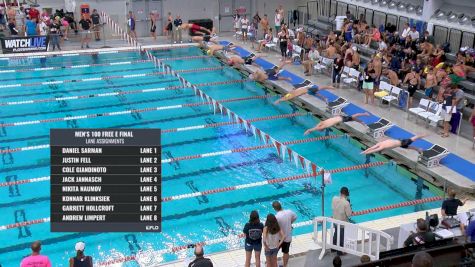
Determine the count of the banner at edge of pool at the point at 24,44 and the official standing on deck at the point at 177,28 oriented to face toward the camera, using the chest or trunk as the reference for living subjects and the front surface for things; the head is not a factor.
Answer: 2

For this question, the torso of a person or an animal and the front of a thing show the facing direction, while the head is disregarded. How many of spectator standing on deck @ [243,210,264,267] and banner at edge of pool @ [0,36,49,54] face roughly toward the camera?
1

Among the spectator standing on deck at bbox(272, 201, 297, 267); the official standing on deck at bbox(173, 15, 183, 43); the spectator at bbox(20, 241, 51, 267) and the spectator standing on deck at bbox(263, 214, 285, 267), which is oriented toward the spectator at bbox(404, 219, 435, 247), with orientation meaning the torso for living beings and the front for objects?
the official standing on deck at bbox(173, 15, 183, 43)

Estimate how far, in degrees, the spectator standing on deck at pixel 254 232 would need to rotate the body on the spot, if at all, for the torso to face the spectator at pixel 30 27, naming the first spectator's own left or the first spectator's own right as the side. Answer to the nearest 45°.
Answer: approximately 45° to the first spectator's own left

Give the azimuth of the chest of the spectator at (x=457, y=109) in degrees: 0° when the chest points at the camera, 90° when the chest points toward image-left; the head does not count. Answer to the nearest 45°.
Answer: approximately 90°

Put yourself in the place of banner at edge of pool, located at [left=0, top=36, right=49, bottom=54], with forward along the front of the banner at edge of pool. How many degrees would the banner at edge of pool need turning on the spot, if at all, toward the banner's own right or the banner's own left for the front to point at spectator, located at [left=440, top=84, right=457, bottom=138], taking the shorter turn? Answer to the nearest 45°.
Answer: approximately 45° to the banner's own left

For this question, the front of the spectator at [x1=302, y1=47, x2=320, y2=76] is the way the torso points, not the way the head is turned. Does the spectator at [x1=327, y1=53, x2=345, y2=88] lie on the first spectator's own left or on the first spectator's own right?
on the first spectator's own left

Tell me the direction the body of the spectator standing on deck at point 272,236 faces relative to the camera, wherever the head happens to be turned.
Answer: away from the camera

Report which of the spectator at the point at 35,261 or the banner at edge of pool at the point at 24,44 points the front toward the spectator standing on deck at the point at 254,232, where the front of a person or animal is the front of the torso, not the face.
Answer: the banner at edge of pool

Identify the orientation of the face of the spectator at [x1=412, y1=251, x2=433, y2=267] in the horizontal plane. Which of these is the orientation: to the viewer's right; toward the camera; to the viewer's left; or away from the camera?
away from the camera

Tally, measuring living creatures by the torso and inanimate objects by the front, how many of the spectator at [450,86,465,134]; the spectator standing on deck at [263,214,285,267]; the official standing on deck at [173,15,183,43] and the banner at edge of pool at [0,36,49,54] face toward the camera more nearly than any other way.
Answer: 2

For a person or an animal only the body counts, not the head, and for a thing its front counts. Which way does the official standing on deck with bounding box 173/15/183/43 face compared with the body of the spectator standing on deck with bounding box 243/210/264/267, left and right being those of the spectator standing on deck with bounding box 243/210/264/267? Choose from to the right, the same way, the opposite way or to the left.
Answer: the opposite way
